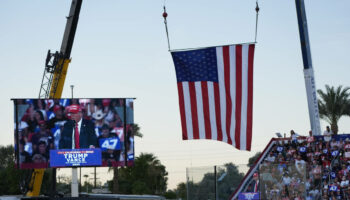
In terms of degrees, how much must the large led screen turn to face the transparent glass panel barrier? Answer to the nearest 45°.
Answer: approximately 45° to its left

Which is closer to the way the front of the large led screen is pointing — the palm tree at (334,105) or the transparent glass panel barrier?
the transparent glass panel barrier

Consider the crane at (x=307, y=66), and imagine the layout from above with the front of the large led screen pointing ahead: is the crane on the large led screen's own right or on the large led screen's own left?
on the large led screen's own left

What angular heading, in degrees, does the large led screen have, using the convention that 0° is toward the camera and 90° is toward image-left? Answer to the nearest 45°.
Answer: approximately 0°

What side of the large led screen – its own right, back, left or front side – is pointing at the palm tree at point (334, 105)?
left
